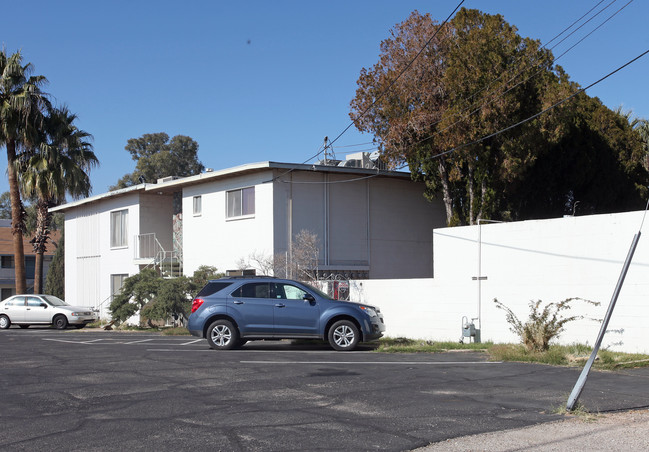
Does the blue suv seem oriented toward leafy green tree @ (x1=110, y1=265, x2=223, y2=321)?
no

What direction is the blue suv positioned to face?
to the viewer's right

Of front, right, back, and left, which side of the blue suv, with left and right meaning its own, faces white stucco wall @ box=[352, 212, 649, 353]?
front

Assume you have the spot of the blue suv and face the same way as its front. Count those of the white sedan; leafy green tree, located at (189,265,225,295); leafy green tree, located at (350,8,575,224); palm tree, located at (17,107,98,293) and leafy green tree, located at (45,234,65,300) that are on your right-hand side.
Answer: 0

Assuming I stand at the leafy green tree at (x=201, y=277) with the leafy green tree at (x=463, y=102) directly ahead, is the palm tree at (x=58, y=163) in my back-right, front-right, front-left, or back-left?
back-left

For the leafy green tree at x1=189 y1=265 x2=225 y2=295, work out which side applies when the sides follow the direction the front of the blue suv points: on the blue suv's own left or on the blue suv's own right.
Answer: on the blue suv's own left

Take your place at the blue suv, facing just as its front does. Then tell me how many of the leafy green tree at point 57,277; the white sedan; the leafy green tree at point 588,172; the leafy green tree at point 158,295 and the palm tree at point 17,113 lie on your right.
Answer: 0

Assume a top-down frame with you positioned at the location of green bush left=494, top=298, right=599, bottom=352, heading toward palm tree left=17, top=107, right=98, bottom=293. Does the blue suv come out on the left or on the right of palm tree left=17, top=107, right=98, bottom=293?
left

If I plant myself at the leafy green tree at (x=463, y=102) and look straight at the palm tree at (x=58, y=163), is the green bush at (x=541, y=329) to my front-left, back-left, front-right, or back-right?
back-left

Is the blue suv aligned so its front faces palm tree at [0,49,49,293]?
no

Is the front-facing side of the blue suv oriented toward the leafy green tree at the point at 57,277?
no
